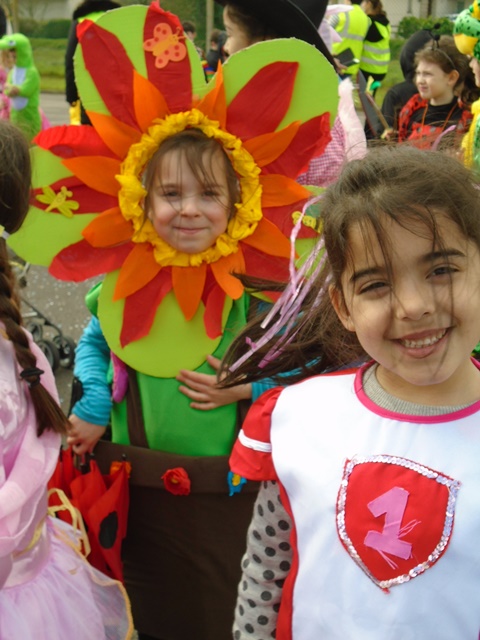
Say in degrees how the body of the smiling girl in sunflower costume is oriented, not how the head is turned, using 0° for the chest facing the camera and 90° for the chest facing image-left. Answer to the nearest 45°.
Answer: approximately 0°

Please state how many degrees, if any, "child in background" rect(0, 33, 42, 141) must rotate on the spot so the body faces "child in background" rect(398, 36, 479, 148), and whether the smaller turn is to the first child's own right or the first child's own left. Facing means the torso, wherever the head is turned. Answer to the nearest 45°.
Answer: approximately 90° to the first child's own left

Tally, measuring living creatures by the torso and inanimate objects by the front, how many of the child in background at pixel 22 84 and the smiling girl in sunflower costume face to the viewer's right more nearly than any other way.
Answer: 0

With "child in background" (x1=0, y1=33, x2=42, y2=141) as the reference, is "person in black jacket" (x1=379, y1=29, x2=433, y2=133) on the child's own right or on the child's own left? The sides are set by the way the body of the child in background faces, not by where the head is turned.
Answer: on the child's own left

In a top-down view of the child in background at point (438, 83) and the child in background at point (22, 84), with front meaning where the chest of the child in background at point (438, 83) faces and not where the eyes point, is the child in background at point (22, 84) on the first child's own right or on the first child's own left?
on the first child's own right

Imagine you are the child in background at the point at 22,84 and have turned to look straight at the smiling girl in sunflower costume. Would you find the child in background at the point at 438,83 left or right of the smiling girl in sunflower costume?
left

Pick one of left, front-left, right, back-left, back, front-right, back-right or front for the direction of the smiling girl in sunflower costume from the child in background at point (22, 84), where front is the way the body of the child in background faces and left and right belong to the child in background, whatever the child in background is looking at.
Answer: front-left

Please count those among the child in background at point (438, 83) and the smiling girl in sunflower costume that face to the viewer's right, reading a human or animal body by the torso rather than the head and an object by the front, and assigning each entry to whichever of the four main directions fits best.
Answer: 0

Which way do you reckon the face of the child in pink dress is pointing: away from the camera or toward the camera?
away from the camera

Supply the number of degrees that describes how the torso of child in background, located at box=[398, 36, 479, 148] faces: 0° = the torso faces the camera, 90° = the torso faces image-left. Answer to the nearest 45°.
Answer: approximately 45°

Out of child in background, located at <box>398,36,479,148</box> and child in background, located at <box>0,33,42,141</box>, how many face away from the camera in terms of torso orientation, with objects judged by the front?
0

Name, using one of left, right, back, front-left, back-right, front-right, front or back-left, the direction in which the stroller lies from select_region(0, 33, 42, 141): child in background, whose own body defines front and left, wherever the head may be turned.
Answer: front-left
